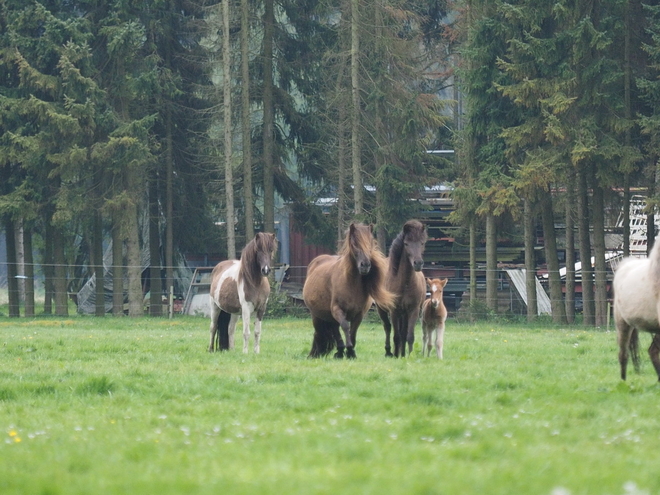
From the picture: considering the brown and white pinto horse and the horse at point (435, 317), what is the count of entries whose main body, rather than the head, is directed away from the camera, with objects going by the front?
0

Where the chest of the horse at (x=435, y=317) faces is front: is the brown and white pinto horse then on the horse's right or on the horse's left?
on the horse's right

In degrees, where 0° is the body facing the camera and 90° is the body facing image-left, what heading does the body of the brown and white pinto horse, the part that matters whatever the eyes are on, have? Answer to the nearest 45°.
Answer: approximately 315°

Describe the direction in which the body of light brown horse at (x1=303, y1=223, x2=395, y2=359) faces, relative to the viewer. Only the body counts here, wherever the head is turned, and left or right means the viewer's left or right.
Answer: facing the viewer and to the right of the viewer

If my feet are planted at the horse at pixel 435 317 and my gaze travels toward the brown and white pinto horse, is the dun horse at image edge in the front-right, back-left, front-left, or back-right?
back-left

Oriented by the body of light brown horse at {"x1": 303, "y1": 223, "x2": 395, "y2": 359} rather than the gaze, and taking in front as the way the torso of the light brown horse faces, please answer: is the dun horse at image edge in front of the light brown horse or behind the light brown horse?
in front

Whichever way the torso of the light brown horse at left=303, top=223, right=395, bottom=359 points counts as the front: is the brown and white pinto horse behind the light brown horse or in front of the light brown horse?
behind

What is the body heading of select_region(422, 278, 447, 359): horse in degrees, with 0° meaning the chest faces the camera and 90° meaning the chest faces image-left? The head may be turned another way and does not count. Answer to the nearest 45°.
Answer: approximately 0°

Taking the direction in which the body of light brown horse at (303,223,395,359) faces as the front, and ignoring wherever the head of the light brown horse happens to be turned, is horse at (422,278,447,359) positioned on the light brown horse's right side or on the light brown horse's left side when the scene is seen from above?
on the light brown horse's left side
